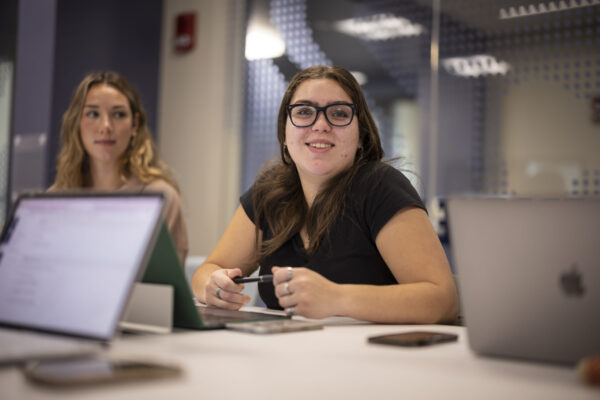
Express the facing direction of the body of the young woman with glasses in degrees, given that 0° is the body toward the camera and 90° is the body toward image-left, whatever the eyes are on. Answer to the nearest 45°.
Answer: approximately 45°

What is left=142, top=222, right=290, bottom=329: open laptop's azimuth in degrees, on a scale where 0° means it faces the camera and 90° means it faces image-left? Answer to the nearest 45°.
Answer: approximately 225°

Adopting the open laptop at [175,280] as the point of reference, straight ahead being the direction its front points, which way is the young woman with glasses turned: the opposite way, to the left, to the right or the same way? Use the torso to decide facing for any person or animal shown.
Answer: the opposite way

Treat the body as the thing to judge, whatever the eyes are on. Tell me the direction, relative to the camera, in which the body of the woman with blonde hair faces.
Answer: toward the camera

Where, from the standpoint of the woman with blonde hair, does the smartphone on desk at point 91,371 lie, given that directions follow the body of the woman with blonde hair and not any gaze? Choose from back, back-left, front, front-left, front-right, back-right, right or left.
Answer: front

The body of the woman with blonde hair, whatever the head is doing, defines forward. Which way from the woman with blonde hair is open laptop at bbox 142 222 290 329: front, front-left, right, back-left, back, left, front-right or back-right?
front

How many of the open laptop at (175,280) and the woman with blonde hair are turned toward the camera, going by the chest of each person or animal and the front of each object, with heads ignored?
1
